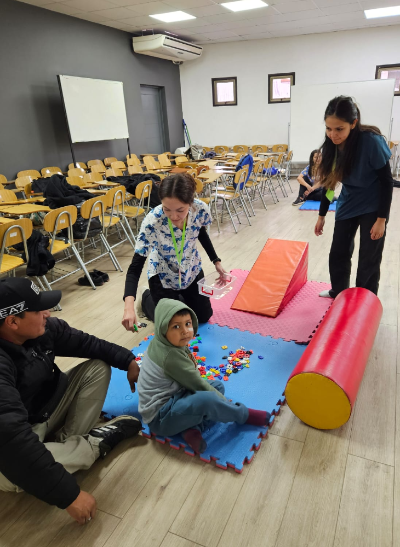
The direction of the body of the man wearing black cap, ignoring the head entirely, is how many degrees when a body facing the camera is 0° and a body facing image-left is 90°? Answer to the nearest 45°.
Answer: approximately 270°

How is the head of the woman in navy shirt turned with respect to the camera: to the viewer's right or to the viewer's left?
to the viewer's left

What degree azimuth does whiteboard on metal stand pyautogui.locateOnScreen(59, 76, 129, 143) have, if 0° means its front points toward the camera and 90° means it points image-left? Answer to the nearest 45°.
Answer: approximately 315°

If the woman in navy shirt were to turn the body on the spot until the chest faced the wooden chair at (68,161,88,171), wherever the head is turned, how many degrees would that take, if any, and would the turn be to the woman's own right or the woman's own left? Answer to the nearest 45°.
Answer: approximately 90° to the woman's own right

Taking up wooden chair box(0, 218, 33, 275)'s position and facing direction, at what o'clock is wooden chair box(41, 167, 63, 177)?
wooden chair box(41, 167, 63, 177) is roughly at 2 o'clock from wooden chair box(0, 218, 33, 275).

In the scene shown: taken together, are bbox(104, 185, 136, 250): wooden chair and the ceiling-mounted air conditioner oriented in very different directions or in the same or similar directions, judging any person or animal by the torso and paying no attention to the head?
very different directions

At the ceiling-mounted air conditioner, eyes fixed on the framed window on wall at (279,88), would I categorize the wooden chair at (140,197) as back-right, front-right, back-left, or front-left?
back-right

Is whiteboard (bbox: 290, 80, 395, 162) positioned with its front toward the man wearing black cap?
yes

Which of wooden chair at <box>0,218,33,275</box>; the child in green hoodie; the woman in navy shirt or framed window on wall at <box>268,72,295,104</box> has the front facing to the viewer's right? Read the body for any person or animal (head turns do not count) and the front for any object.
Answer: the child in green hoodie

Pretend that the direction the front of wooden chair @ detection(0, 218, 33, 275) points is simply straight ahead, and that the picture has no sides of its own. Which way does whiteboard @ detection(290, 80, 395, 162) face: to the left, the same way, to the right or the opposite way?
to the left

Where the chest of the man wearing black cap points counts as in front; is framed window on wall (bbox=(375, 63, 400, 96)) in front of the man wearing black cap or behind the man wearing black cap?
in front

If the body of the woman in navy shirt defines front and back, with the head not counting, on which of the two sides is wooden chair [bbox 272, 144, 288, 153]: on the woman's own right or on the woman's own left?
on the woman's own right

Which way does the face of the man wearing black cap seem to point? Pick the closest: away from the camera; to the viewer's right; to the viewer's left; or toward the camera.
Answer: to the viewer's right
